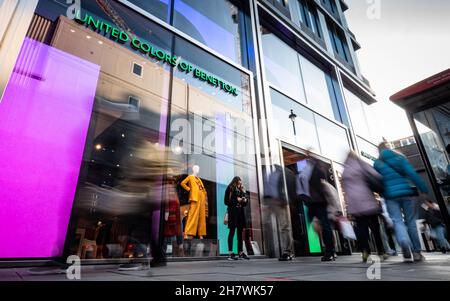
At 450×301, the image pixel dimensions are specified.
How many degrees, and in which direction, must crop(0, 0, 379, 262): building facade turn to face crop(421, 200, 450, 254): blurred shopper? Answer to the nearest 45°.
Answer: approximately 45° to its left

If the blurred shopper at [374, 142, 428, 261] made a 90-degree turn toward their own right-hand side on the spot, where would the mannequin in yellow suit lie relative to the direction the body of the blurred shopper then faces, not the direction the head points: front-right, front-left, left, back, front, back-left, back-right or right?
back

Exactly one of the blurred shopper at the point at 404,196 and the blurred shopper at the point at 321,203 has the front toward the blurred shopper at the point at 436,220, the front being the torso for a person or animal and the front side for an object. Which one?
the blurred shopper at the point at 404,196

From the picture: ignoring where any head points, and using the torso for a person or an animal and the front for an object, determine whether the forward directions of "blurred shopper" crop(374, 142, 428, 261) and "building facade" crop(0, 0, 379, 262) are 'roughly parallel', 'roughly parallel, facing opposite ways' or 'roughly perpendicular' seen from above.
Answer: roughly perpendicular

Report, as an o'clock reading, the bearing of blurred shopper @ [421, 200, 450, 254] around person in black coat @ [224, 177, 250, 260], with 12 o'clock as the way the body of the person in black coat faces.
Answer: The blurred shopper is roughly at 10 o'clock from the person in black coat.

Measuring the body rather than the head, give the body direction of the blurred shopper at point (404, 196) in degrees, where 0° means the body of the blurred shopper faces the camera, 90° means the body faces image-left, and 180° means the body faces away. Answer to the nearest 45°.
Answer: approximately 180°
